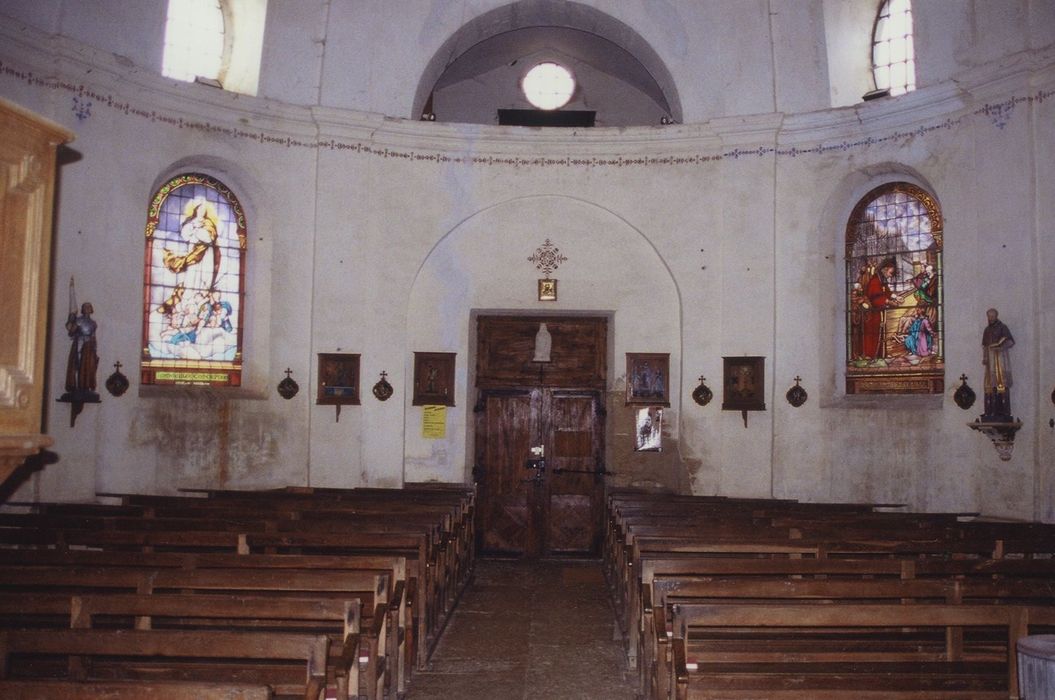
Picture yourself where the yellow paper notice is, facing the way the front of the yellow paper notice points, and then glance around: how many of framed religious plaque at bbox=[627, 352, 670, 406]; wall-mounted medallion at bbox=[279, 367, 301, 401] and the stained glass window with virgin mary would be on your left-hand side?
1

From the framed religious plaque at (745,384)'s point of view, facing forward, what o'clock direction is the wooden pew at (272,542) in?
The wooden pew is roughly at 1 o'clock from the framed religious plaque.

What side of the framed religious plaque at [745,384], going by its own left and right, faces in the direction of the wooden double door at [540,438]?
right

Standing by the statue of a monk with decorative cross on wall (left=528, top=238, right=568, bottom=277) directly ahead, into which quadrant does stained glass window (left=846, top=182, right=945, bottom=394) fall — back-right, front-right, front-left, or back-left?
front-right

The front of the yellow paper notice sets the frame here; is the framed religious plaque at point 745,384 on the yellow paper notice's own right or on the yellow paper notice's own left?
on the yellow paper notice's own left

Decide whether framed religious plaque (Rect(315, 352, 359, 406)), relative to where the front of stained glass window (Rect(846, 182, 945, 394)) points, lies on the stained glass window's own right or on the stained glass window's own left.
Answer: on the stained glass window's own right

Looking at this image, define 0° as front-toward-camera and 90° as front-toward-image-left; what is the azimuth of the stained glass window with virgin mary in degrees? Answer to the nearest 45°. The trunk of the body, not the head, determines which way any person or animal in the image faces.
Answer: approximately 0°

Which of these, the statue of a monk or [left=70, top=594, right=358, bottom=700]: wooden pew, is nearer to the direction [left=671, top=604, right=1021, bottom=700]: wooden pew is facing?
the wooden pew

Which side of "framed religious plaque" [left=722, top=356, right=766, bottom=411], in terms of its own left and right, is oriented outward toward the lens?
front

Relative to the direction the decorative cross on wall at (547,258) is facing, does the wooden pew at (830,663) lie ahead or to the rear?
ahead

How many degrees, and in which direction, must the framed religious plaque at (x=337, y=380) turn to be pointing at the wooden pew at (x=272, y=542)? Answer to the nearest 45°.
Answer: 0° — it already faces it

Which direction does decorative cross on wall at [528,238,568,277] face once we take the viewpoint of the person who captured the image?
facing the viewer

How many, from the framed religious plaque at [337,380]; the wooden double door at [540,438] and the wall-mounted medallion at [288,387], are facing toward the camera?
3

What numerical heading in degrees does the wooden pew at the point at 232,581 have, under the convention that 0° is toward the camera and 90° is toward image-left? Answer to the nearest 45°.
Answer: approximately 0°

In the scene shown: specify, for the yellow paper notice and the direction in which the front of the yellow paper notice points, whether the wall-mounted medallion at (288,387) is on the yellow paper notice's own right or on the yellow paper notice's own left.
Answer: on the yellow paper notice's own right

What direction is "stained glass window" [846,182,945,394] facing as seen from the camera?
toward the camera

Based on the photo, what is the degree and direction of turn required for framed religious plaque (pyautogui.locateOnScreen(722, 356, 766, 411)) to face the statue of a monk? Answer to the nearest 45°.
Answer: approximately 45° to its left

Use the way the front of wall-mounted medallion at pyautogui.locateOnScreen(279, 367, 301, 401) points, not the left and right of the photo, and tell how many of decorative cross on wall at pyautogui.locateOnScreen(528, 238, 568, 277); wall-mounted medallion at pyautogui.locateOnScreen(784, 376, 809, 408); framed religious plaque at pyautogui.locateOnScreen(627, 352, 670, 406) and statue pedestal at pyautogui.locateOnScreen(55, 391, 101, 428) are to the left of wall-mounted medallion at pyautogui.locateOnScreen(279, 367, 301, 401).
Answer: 3
